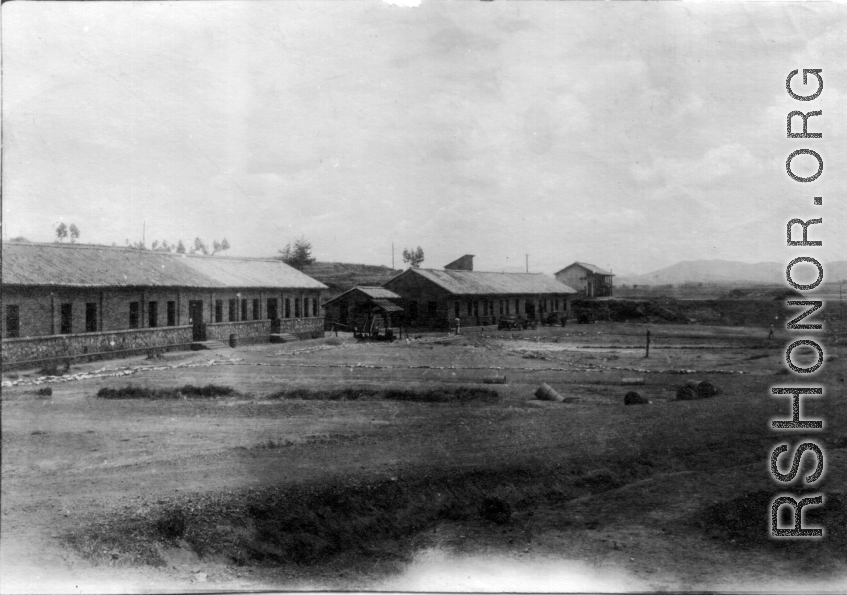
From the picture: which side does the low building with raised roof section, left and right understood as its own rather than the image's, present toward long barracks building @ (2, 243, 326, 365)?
right

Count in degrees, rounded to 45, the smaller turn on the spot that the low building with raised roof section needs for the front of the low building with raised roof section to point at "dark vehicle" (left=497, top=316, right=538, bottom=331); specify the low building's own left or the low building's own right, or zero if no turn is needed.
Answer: approximately 45° to the low building's own left

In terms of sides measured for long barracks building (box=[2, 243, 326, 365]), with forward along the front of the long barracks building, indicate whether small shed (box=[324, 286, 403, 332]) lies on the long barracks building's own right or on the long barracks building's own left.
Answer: on the long barracks building's own left

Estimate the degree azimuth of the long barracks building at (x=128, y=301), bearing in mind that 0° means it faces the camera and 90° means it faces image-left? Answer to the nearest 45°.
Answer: approximately 315°

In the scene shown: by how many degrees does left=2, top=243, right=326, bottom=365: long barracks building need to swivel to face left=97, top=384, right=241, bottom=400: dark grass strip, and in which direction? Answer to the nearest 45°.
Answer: approximately 45° to its right

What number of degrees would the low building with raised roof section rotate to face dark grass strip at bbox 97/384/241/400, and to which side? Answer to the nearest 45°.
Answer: approximately 45° to its right

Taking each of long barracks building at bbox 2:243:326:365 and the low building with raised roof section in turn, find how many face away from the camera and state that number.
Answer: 0

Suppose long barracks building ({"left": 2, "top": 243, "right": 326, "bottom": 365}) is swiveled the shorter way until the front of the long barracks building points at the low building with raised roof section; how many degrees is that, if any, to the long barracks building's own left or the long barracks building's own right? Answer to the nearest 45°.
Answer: approximately 90° to the long barracks building's own left

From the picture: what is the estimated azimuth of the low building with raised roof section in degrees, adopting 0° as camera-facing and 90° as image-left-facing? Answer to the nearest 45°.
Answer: approximately 315°

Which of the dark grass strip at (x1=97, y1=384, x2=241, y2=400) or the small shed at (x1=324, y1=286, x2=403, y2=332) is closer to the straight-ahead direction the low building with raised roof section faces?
the dark grass strip
